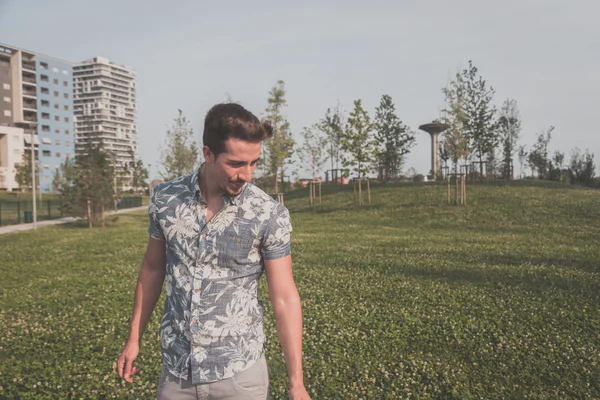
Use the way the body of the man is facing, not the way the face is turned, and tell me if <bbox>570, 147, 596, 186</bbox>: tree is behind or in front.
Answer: behind

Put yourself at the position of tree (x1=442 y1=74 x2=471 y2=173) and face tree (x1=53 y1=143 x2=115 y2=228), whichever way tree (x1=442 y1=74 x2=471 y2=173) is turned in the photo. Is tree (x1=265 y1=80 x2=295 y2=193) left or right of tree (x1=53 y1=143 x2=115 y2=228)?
right

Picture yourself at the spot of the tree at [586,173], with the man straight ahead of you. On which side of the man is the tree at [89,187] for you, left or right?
right

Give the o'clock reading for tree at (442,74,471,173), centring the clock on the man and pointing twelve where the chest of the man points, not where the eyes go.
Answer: The tree is roughly at 7 o'clock from the man.

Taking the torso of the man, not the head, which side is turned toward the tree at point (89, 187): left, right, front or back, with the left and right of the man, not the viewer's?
back

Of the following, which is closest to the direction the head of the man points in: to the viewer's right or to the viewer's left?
to the viewer's right

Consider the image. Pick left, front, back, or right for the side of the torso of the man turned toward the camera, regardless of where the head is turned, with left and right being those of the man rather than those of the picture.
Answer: front

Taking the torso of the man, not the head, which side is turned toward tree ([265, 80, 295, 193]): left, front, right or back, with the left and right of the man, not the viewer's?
back
